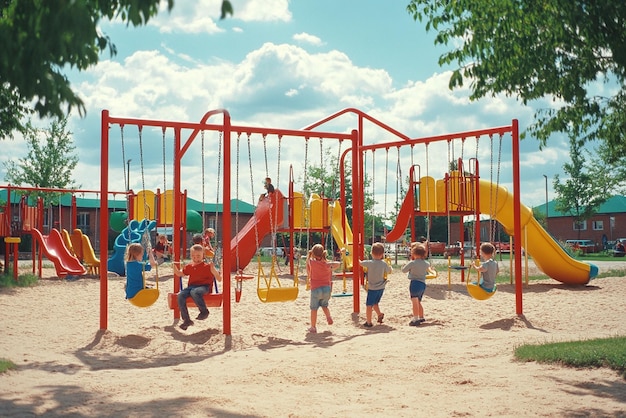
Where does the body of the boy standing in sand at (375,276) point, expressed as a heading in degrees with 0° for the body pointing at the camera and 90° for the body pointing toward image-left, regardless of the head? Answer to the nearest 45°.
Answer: approximately 180°

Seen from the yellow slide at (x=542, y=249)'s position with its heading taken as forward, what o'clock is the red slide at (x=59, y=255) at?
The red slide is roughly at 6 o'clock from the yellow slide.

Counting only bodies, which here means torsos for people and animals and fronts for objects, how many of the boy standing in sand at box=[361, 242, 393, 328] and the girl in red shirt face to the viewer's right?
0

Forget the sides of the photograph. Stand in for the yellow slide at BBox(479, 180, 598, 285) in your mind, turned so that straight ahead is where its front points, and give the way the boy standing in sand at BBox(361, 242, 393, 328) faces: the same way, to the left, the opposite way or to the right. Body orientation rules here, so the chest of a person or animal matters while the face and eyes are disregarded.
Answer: to the left

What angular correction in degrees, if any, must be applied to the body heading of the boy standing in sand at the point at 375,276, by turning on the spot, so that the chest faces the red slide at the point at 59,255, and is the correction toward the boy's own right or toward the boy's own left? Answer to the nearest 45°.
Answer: approximately 45° to the boy's own left

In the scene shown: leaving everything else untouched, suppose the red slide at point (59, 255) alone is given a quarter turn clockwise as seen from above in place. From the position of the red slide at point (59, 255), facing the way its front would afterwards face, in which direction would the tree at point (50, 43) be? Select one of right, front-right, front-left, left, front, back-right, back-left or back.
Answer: front-left

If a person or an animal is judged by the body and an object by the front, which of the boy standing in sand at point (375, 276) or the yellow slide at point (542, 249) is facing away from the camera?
the boy standing in sand

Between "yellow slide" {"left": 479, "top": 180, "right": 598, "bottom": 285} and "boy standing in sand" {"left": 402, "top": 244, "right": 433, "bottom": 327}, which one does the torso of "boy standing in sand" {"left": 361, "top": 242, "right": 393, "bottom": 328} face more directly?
the yellow slide

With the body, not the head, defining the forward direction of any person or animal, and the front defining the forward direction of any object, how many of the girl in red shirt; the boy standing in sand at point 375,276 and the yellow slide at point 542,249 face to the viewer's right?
1

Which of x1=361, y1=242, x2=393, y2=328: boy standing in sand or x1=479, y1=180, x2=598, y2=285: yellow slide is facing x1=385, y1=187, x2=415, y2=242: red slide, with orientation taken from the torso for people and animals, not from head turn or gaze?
the boy standing in sand

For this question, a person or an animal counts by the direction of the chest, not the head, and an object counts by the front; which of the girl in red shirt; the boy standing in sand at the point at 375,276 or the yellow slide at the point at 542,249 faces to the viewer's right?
the yellow slide

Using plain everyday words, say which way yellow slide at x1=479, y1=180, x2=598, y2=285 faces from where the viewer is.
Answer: facing to the right of the viewer
